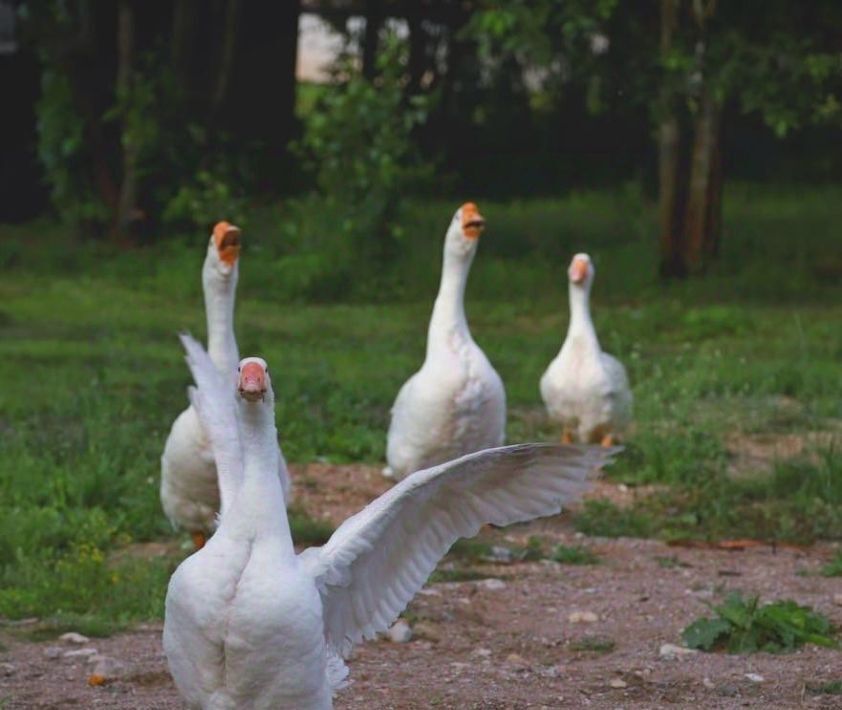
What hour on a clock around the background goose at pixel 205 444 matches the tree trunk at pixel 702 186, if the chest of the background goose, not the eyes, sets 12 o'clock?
The tree trunk is roughly at 7 o'clock from the background goose.

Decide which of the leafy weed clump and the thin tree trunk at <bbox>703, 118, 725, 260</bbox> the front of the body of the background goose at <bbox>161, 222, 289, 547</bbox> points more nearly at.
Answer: the leafy weed clump

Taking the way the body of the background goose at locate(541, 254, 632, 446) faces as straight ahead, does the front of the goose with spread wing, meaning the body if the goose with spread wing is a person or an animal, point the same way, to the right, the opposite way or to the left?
the same way

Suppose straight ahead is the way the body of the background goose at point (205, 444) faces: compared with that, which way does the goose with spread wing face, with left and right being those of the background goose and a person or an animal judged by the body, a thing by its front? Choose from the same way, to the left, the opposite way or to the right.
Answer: the same way

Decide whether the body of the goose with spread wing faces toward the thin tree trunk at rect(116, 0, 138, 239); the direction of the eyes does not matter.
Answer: no

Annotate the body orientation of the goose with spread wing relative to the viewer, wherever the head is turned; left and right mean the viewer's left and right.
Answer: facing the viewer

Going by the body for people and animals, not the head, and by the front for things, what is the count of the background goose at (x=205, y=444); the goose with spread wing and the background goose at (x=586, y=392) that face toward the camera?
3

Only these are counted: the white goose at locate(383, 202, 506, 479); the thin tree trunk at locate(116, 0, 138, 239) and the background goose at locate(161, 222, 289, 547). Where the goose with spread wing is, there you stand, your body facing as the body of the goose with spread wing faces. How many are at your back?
3

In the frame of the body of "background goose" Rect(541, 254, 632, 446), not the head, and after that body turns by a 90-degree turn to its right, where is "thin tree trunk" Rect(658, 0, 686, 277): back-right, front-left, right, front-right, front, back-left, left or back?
right

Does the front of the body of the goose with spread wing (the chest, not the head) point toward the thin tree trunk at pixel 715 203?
no

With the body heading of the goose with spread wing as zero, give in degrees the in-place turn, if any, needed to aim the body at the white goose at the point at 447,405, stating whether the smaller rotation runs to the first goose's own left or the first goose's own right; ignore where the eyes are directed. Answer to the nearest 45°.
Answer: approximately 180°

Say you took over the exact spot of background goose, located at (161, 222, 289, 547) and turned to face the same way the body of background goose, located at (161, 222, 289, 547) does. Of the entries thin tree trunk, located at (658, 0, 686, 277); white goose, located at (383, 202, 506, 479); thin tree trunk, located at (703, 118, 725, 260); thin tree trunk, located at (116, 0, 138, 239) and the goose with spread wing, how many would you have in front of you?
1

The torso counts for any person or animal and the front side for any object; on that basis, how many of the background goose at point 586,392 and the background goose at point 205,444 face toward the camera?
2

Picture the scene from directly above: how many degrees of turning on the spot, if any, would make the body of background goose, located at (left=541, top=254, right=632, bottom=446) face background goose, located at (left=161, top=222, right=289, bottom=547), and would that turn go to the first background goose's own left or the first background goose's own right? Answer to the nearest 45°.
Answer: approximately 45° to the first background goose's own right

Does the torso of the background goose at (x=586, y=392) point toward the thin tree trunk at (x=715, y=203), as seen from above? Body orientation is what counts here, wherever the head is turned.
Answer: no

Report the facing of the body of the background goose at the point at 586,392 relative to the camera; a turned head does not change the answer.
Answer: toward the camera
